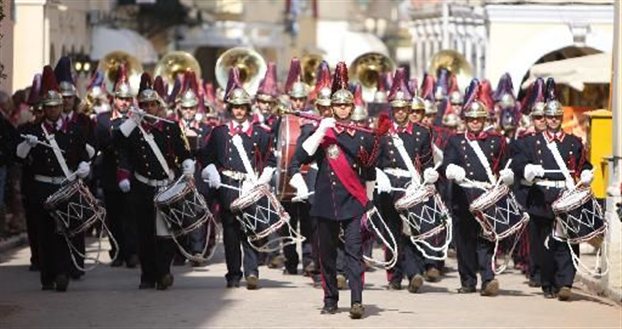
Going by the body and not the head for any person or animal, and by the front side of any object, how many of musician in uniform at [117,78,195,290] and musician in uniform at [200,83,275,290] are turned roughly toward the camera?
2

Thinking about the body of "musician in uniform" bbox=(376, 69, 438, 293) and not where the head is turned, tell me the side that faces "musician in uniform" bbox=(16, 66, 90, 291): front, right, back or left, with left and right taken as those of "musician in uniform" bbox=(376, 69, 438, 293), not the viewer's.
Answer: right

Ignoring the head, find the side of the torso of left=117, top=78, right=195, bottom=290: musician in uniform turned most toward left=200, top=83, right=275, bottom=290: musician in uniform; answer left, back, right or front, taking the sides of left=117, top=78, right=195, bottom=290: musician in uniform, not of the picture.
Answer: left

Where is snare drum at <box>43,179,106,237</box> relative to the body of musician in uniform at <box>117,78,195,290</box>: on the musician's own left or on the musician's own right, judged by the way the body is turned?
on the musician's own right

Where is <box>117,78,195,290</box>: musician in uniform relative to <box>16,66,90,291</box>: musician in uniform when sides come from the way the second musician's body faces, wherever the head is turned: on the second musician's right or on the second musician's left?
on the second musician's left

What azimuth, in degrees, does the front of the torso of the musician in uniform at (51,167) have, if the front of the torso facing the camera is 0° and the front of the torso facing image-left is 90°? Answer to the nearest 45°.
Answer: approximately 0°
